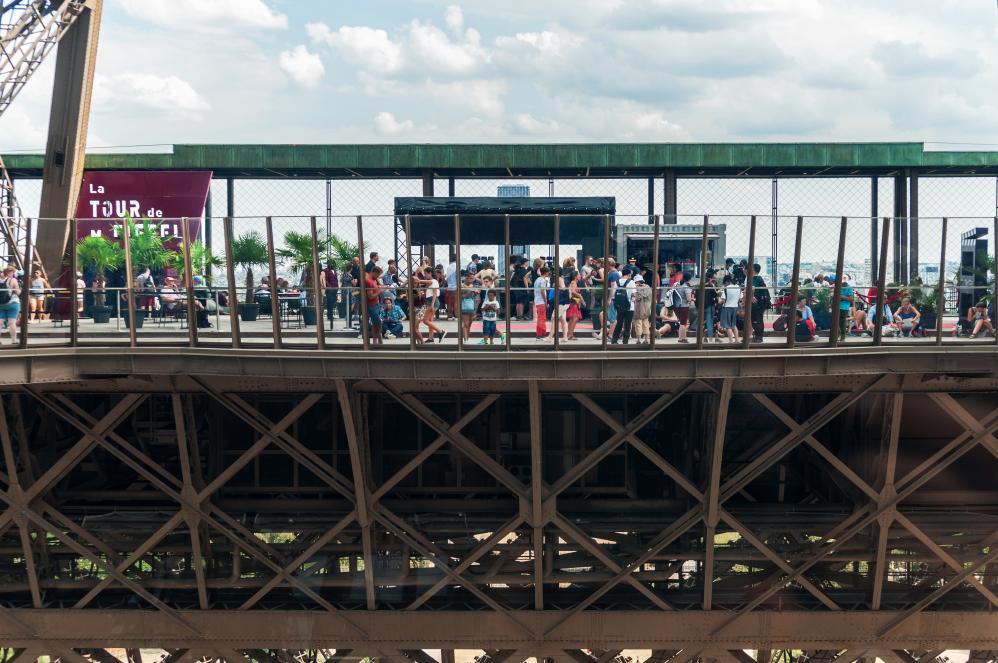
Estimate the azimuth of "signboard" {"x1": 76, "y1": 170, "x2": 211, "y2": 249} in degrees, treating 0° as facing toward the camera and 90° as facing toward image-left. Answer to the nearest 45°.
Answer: approximately 0°

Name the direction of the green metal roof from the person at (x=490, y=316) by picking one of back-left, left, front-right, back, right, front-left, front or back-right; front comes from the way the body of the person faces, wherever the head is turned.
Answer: back

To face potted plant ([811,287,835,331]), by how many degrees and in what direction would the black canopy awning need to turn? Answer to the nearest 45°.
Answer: approximately 45° to its left

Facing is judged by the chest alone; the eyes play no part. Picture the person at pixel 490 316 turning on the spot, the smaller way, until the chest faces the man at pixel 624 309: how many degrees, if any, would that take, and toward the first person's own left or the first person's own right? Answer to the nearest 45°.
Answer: approximately 90° to the first person's own left

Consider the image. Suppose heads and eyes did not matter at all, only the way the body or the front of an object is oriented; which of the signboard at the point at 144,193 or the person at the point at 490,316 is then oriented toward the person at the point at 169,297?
the signboard

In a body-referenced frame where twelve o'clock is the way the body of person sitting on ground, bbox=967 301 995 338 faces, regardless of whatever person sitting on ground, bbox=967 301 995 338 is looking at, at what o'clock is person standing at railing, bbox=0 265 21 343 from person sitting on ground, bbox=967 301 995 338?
person standing at railing, bbox=0 265 21 343 is roughly at 2 o'clock from person sitting on ground, bbox=967 301 995 338.

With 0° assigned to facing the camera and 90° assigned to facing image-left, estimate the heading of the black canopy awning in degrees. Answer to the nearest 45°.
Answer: approximately 0°
